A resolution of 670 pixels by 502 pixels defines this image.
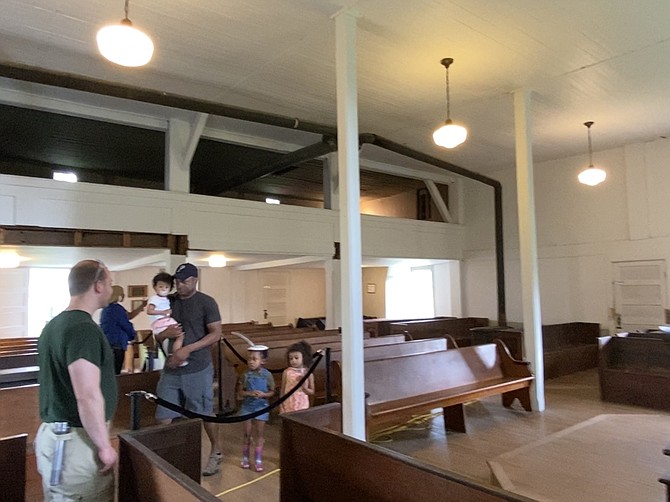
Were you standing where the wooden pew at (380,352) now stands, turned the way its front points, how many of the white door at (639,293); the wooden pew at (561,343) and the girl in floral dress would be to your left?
2

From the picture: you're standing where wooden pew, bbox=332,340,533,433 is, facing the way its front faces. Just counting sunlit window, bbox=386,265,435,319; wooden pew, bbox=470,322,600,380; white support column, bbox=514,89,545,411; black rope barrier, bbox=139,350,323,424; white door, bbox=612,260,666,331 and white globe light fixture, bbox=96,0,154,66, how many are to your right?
2

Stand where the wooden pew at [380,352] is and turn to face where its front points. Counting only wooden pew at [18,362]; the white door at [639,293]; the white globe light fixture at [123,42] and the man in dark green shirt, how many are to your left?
1

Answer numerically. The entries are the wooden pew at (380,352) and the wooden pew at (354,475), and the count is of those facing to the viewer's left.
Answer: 0

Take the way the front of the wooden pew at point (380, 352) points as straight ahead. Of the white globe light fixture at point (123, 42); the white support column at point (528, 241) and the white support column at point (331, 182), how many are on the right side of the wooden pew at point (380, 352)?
1

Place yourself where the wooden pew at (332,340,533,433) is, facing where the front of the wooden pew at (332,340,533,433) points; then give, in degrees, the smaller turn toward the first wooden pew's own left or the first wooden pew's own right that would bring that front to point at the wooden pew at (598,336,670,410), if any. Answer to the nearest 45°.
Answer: approximately 90° to the first wooden pew's own left

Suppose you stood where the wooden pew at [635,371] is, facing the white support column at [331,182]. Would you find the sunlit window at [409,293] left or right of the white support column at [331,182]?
right

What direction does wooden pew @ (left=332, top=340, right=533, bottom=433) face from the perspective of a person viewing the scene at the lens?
facing the viewer and to the right of the viewer

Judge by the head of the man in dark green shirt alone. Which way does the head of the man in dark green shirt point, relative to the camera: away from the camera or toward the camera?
away from the camera

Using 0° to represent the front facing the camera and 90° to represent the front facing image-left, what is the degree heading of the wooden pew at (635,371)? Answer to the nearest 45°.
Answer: approximately 45°
